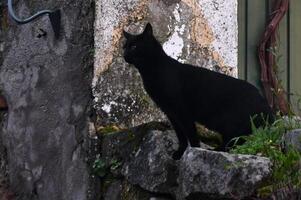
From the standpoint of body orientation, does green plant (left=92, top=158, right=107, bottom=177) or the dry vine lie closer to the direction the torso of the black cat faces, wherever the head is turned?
the green plant

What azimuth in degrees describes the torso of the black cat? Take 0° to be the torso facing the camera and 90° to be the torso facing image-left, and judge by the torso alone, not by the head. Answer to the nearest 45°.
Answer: approximately 90°

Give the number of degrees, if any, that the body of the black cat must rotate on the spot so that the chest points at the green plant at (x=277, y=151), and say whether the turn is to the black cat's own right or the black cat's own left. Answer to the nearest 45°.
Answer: approximately 135° to the black cat's own left
